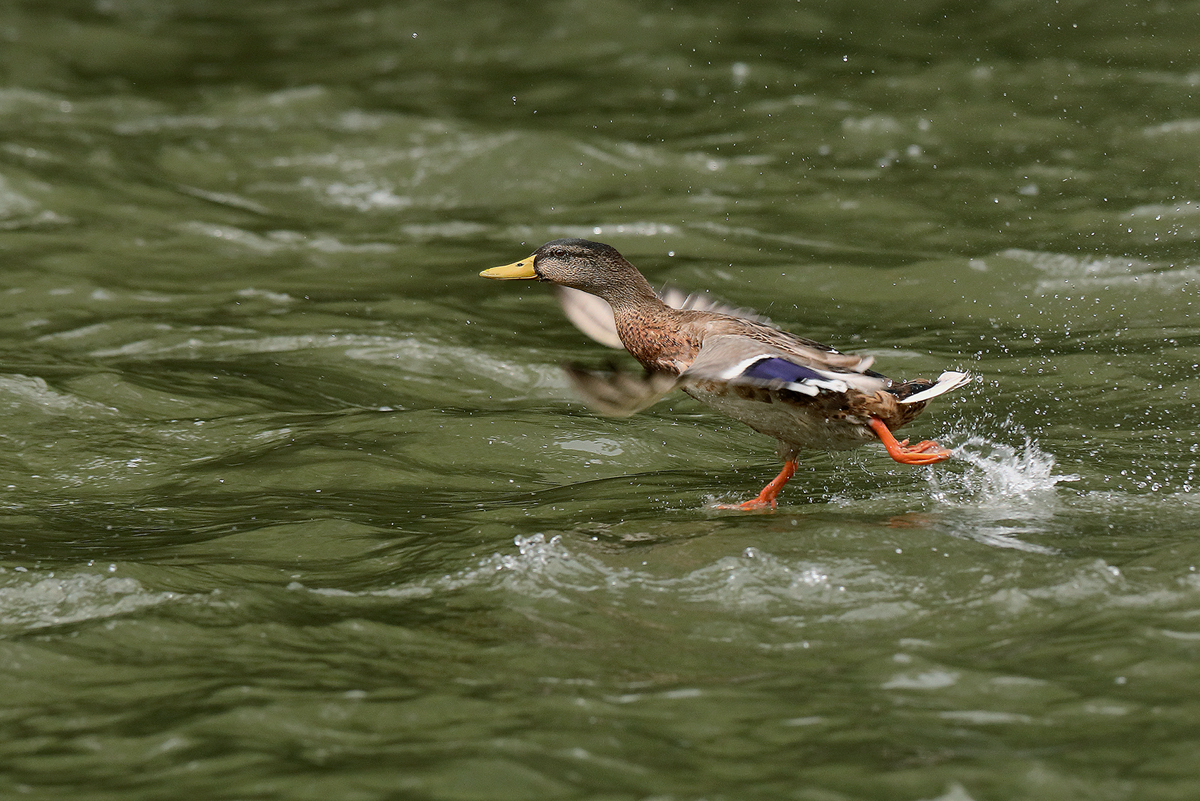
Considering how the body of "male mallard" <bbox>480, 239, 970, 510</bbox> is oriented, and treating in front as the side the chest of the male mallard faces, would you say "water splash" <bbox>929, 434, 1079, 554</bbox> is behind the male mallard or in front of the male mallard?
behind

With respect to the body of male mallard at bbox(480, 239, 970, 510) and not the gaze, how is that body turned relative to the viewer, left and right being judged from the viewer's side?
facing to the left of the viewer
